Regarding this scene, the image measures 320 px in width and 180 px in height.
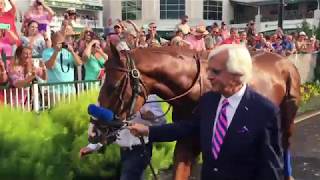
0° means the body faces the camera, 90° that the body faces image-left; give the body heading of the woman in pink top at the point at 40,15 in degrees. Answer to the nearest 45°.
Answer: approximately 0°

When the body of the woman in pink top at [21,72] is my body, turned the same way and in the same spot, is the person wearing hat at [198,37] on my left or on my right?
on my left

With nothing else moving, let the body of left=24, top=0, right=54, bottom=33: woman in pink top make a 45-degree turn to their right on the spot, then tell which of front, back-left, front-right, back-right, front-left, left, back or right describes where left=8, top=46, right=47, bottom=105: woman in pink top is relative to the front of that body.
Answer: front-left

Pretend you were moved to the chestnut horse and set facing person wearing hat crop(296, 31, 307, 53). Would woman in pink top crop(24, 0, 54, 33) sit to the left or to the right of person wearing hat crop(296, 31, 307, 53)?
left

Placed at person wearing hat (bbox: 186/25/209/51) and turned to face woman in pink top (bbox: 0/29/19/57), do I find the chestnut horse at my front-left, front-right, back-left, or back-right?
front-left

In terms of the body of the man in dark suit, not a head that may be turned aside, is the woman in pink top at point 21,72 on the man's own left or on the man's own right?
on the man's own right

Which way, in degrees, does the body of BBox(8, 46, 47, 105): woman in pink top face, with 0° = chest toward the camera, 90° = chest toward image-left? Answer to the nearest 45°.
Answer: approximately 315°

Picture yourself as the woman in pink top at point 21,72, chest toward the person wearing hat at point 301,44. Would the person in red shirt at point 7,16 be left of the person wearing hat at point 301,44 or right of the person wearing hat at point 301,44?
left

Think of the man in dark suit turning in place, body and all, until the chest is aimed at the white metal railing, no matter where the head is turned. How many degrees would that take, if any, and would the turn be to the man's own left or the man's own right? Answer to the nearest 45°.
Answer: approximately 90° to the man's own right

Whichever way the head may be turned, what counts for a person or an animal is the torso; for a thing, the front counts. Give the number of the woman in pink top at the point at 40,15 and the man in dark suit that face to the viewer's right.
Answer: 0

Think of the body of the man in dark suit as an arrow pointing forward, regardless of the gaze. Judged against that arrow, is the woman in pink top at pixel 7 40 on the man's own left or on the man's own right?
on the man's own right

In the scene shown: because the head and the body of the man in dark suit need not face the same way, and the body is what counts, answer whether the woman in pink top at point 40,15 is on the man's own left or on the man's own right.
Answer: on the man's own right

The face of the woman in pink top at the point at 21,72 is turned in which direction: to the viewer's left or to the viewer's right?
to the viewer's right
